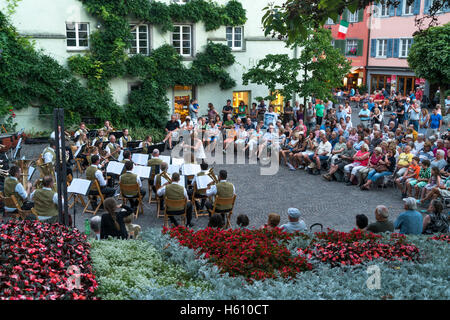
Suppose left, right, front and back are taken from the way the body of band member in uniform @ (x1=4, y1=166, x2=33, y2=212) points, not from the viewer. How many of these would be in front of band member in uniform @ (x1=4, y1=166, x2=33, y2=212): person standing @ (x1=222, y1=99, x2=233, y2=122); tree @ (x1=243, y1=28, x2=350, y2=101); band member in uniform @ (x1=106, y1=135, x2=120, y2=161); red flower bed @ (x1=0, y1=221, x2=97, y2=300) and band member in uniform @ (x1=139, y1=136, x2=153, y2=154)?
4

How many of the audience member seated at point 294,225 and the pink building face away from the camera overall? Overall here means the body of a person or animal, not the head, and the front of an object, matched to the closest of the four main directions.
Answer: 1

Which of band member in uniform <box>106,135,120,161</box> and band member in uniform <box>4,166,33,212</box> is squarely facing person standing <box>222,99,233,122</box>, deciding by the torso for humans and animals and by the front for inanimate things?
band member in uniform <box>4,166,33,212</box>

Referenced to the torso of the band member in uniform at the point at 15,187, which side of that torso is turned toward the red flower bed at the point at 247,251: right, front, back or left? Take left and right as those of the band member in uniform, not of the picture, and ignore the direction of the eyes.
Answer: right

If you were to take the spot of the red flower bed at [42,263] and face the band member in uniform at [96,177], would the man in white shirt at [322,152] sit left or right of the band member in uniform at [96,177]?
right

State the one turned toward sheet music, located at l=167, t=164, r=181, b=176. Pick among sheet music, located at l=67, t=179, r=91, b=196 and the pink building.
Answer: the pink building

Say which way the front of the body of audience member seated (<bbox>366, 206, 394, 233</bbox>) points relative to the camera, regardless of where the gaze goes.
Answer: away from the camera

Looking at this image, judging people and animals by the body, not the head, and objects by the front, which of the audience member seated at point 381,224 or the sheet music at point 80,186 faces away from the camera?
the audience member seated

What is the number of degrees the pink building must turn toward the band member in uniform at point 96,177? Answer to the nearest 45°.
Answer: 0° — it already faces them

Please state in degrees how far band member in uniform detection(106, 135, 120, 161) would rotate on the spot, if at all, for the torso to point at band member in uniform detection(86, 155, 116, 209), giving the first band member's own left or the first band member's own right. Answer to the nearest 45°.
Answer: approximately 45° to the first band member's own right

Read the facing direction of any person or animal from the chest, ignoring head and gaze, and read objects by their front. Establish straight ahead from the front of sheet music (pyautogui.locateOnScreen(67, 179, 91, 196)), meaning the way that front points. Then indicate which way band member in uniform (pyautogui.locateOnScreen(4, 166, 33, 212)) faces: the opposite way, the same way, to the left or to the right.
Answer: the opposite way

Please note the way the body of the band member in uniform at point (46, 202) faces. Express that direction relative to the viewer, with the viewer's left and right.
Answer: facing away from the viewer

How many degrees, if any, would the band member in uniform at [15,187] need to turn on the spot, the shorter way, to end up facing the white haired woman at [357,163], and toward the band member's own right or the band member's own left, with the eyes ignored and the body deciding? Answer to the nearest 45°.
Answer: approximately 45° to the band member's own right

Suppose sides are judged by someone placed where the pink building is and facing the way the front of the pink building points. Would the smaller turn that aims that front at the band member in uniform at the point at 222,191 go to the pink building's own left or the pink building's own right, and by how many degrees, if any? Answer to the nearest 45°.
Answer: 0° — it already faces them

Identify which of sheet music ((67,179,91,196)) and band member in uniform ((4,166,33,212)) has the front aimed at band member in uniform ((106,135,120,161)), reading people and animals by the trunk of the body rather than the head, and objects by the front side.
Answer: band member in uniform ((4,166,33,212))

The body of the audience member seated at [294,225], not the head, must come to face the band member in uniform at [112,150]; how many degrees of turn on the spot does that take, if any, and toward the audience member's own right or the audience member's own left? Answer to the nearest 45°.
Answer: approximately 45° to the audience member's own left

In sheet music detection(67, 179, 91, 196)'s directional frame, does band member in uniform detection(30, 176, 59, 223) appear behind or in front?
in front
